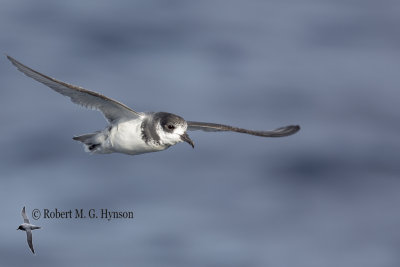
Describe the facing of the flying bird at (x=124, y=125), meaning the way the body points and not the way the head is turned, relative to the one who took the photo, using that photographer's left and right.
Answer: facing the viewer and to the right of the viewer
